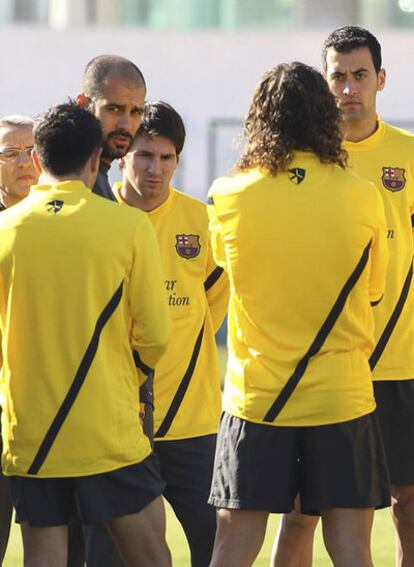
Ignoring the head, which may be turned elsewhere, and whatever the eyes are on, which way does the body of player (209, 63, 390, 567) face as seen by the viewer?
away from the camera

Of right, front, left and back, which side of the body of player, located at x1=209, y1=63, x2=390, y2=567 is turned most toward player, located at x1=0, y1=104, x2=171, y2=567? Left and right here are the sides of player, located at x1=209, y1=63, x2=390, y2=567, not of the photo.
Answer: left

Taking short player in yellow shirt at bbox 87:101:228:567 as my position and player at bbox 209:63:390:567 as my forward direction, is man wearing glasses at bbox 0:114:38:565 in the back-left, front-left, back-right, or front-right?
back-right

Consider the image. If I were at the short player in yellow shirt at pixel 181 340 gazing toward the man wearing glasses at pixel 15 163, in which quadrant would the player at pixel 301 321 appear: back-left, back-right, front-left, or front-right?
back-left

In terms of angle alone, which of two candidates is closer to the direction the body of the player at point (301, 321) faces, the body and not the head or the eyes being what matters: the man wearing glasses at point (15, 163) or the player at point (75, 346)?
the man wearing glasses

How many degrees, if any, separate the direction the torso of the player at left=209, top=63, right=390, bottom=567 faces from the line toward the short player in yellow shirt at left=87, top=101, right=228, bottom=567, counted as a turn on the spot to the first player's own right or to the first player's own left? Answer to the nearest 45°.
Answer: approximately 45° to the first player's own left

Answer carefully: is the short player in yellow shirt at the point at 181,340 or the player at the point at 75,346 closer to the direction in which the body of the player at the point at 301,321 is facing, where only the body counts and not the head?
the short player in yellow shirt
